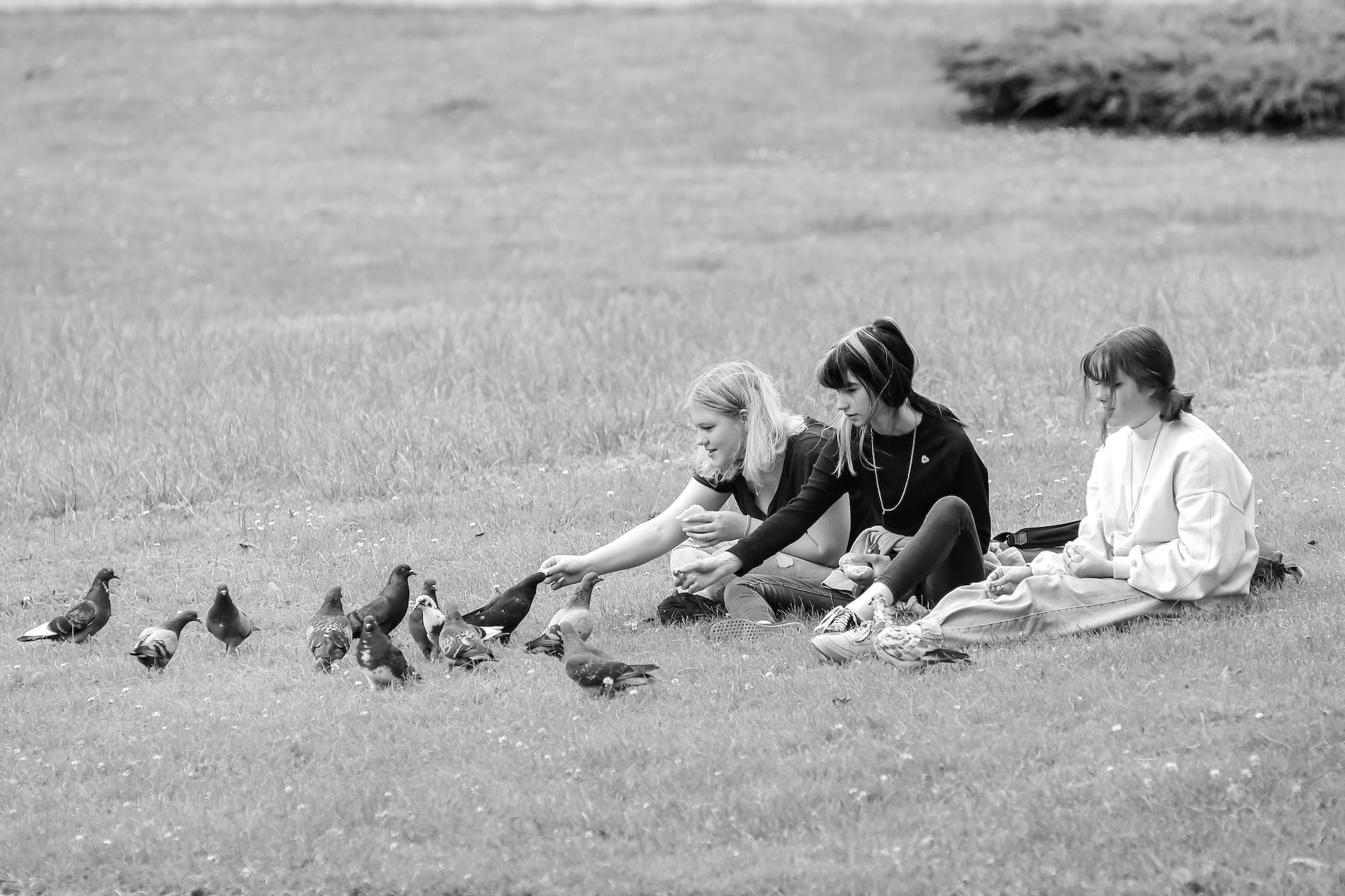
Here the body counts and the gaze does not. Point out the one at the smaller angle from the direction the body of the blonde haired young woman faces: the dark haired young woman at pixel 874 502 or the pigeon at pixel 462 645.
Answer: the pigeon

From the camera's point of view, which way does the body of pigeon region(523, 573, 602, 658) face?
to the viewer's right

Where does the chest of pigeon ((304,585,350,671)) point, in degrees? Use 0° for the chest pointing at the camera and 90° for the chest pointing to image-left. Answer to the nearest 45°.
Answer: approximately 180°

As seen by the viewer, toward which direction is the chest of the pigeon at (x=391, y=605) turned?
to the viewer's right

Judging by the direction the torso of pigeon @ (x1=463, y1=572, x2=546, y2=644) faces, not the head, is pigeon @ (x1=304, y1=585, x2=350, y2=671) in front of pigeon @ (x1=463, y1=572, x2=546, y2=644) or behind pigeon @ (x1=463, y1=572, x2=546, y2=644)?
behind

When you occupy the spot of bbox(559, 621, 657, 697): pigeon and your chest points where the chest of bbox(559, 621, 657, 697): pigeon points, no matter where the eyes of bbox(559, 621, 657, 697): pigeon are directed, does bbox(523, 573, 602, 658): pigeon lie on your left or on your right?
on your right

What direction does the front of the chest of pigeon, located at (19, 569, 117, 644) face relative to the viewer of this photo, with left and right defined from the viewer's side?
facing to the right of the viewer
